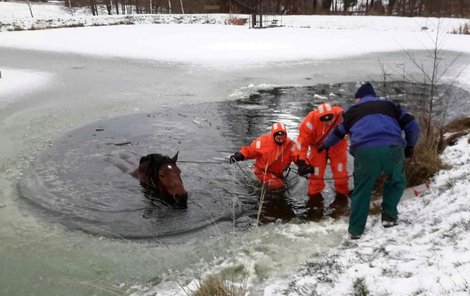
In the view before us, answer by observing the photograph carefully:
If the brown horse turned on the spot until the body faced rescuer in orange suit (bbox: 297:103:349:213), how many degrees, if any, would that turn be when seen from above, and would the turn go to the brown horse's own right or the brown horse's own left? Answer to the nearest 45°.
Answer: approximately 45° to the brown horse's own left

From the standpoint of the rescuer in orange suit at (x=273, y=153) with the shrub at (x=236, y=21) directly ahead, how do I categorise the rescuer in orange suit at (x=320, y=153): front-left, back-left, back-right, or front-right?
back-right

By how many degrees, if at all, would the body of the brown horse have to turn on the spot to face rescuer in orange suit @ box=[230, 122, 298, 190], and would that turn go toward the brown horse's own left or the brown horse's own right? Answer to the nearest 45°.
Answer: approximately 45° to the brown horse's own left

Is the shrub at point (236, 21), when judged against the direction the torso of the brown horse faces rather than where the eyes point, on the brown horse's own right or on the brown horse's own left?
on the brown horse's own left

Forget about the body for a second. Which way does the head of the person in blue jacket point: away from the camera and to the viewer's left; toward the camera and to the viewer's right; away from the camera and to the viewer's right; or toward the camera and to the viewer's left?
away from the camera and to the viewer's left

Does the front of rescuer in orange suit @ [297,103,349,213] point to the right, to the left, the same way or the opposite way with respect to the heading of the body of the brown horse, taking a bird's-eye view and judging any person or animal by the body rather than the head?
to the right
